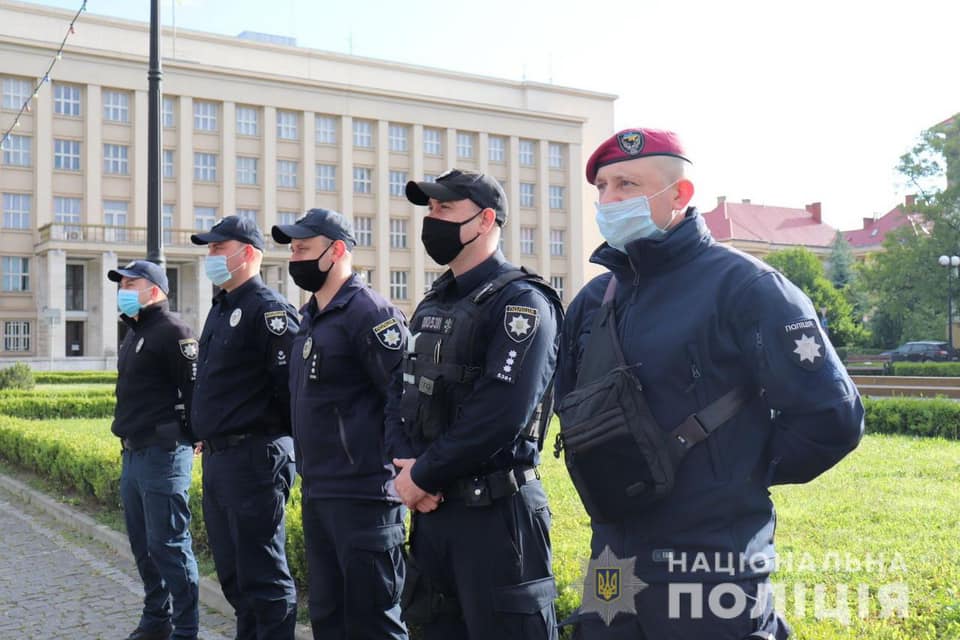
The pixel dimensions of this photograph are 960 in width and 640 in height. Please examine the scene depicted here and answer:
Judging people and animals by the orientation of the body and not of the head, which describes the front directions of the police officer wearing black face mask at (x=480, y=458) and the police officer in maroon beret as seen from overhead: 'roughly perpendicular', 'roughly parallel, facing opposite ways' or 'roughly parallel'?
roughly parallel

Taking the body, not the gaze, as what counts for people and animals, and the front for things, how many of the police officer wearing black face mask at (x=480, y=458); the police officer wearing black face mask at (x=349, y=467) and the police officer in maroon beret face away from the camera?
0

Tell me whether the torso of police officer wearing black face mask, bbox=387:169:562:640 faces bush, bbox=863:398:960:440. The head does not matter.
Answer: no

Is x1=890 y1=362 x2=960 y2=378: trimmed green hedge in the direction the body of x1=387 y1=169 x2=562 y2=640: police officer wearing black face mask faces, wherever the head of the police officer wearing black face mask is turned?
no

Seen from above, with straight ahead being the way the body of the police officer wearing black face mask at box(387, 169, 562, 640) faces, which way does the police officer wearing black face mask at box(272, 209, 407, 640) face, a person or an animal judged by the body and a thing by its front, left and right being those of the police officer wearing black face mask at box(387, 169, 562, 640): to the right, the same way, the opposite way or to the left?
the same way

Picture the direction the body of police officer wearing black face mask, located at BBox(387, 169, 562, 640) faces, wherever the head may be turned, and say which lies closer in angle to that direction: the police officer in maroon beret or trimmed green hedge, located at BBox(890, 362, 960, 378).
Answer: the police officer in maroon beret

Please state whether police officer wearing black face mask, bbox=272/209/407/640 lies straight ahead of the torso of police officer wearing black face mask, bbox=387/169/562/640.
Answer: no

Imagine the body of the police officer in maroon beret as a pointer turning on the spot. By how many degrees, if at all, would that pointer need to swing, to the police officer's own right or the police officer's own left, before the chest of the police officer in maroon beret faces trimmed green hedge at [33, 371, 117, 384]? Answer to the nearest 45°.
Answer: approximately 90° to the police officer's own right

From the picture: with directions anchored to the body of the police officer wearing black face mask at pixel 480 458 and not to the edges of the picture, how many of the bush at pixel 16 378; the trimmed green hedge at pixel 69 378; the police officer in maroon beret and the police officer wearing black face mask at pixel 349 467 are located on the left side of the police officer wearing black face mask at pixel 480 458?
1

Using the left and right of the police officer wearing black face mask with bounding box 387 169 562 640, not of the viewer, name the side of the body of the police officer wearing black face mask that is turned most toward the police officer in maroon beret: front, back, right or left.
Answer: left

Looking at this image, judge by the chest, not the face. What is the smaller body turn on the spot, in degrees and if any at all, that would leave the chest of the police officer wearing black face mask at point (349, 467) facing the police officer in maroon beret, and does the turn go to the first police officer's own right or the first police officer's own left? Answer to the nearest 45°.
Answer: approximately 90° to the first police officer's own left

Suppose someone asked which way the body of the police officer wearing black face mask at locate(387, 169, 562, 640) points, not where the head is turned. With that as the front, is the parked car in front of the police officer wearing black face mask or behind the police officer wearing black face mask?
behind

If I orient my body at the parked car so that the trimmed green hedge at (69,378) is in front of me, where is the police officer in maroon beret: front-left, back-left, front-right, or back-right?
front-left

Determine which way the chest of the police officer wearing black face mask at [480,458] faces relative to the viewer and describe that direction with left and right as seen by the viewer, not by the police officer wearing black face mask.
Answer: facing the viewer and to the left of the viewer

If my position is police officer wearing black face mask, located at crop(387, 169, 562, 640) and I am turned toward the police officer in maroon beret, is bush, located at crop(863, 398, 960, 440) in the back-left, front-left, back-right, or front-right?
back-left

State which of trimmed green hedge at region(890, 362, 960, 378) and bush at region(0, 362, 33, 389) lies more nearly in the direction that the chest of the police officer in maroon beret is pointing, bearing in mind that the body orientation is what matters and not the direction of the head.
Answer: the bush
